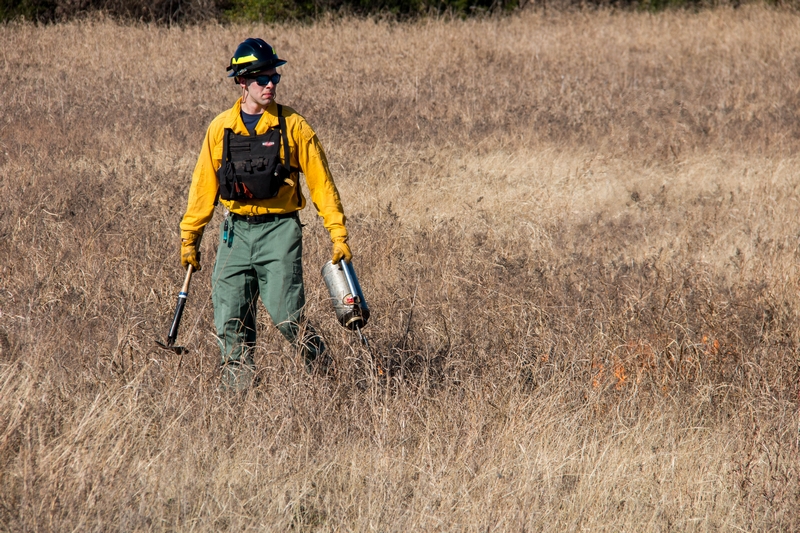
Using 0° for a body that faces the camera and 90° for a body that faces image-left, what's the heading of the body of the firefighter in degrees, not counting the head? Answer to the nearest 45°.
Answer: approximately 0°

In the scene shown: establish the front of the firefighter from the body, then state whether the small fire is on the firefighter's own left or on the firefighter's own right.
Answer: on the firefighter's own left
